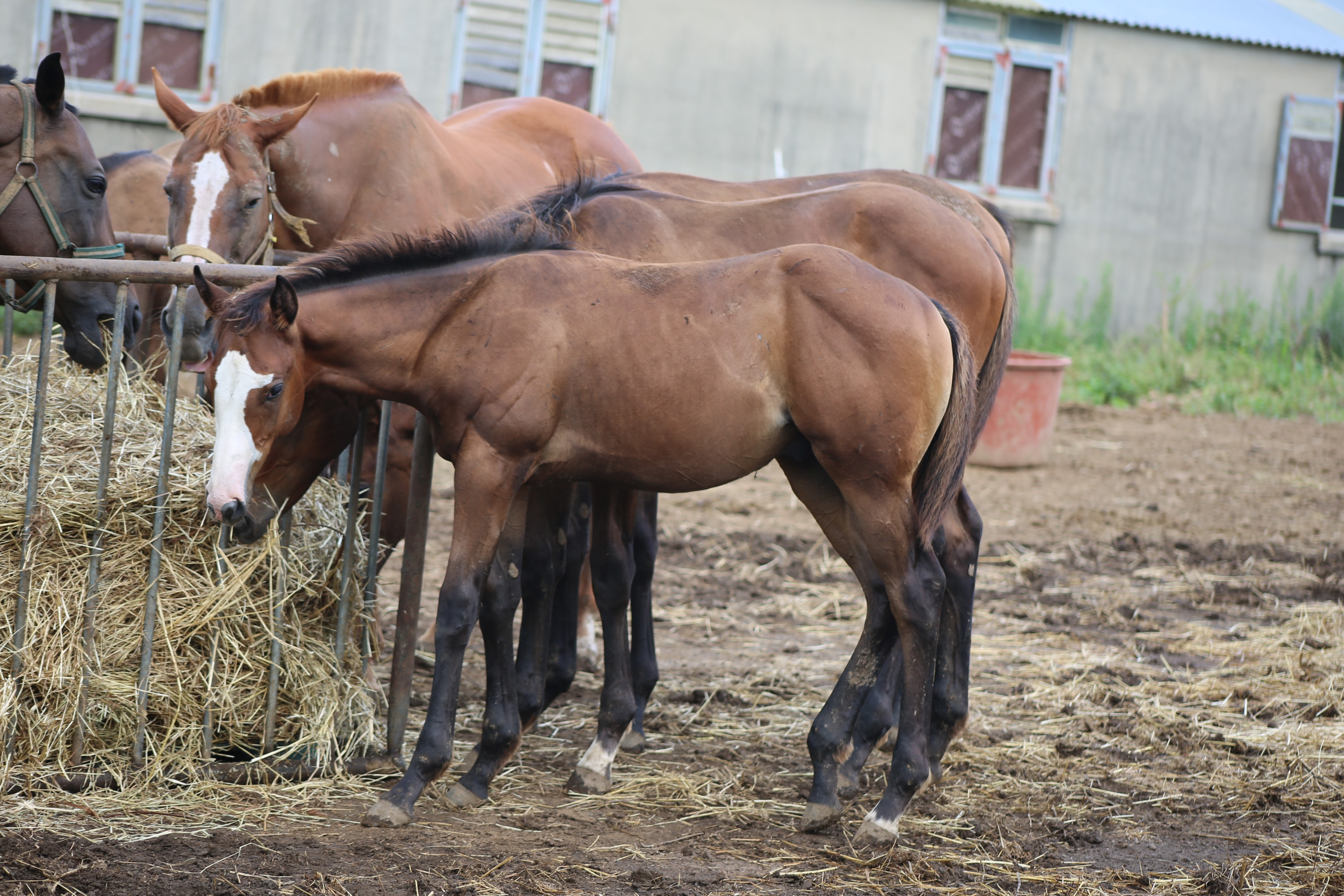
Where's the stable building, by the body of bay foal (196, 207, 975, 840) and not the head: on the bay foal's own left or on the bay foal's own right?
on the bay foal's own right

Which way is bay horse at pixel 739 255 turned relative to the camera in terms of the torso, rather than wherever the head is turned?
to the viewer's left

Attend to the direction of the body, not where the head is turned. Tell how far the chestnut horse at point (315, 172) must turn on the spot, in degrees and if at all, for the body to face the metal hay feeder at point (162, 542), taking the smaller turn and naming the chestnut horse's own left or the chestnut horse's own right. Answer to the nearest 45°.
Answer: approximately 45° to the chestnut horse's own left

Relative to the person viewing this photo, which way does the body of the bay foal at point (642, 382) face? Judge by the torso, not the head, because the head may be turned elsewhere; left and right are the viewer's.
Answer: facing to the left of the viewer

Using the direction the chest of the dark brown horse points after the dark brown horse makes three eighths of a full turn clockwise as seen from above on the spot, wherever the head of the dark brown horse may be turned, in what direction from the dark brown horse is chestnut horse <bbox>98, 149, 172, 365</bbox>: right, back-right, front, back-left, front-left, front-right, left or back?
back-right

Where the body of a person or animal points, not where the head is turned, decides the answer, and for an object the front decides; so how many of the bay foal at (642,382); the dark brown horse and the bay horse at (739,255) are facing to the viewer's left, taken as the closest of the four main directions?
2
